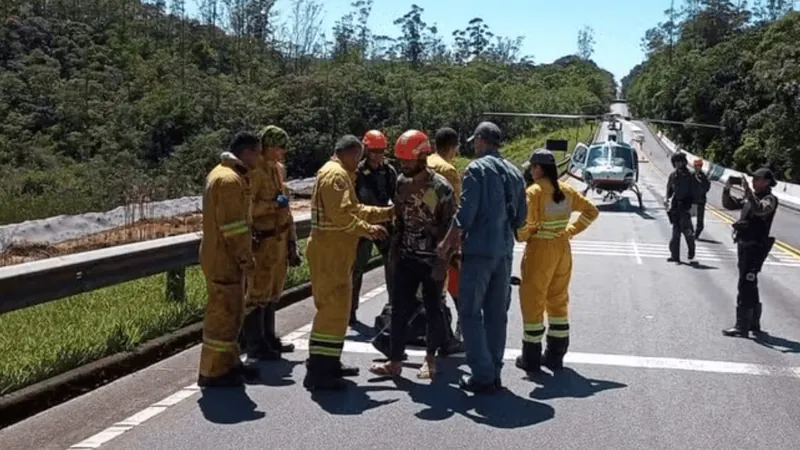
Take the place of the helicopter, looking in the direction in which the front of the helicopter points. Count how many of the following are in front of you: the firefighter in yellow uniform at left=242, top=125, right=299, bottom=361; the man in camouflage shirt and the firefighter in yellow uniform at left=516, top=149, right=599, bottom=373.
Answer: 3

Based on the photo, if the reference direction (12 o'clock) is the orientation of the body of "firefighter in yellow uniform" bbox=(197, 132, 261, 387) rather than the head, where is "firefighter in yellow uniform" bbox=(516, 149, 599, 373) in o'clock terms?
"firefighter in yellow uniform" bbox=(516, 149, 599, 373) is roughly at 12 o'clock from "firefighter in yellow uniform" bbox=(197, 132, 261, 387).

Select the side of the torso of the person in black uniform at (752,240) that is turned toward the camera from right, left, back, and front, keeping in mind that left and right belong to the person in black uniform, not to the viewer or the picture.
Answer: left

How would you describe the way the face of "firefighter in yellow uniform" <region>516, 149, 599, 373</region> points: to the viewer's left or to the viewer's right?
to the viewer's left

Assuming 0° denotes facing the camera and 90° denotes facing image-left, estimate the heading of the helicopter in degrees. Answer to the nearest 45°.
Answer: approximately 0°

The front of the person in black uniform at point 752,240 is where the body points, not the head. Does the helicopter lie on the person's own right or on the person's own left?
on the person's own right

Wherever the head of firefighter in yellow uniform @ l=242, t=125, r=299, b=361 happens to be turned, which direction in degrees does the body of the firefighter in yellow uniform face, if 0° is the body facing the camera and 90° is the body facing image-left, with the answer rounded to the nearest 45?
approximately 270°

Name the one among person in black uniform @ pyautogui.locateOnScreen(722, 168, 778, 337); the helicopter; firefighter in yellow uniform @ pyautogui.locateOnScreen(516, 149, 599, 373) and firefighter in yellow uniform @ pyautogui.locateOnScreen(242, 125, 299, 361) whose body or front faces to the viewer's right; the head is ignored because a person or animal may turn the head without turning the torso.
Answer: firefighter in yellow uniform @ pyautogui.locateOnScreen(242, 125, 299, 361)
